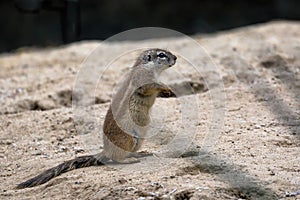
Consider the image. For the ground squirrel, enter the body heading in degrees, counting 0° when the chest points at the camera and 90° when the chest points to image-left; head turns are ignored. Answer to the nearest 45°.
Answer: approximately 270°
